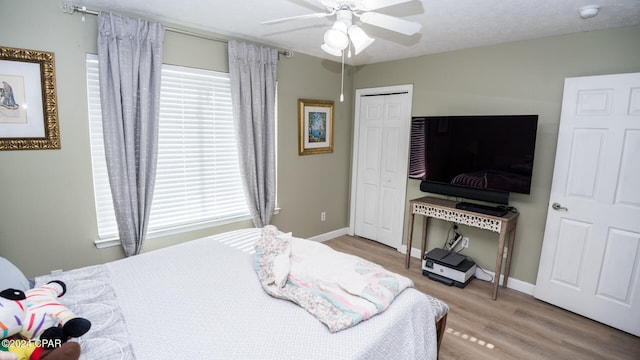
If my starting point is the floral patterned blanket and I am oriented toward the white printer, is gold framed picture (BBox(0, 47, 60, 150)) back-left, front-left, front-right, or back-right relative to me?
back-left

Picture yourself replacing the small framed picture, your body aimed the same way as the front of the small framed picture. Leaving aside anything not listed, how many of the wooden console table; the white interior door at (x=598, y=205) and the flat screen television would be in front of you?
3

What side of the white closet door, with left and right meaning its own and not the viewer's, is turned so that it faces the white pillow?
front

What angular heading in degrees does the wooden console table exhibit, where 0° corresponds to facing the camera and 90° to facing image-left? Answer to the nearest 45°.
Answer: approximately 45°

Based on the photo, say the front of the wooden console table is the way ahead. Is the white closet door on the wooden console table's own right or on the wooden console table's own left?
on the wooden console table's own right

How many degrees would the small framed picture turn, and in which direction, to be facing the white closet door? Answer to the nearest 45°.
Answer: approximately 45° to its left

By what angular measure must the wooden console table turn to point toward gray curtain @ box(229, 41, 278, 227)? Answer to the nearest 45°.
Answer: approximately 45° to its right

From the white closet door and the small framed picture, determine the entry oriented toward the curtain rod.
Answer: the white closet door

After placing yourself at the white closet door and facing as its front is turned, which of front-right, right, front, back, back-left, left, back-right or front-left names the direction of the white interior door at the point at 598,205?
left

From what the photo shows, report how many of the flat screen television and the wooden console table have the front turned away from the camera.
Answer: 0

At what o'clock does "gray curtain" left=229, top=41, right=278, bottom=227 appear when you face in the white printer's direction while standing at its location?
The gray curtain is roughly at 1 o'clock from the white printer.

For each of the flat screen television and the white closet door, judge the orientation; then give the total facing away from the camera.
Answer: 0

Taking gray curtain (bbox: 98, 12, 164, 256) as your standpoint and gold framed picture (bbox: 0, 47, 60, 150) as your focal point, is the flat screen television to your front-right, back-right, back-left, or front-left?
back-left

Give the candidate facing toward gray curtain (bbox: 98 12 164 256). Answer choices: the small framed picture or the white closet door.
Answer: the white closet door
